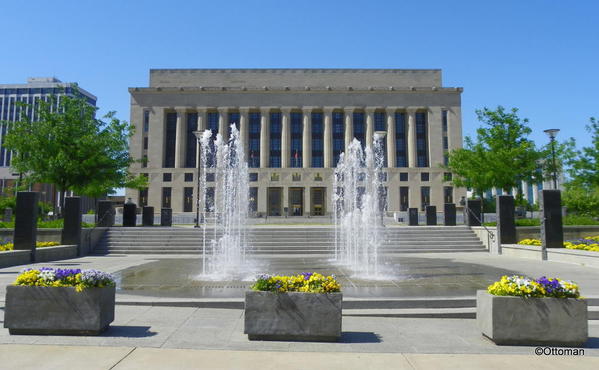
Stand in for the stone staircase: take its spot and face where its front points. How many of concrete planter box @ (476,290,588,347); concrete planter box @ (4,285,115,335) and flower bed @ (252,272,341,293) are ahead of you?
3

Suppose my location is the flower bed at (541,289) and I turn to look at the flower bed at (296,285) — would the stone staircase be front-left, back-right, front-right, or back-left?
front-right

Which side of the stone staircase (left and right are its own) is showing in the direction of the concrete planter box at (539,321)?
front

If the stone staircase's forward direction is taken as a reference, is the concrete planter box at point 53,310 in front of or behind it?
in front

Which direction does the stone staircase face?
toward the camera

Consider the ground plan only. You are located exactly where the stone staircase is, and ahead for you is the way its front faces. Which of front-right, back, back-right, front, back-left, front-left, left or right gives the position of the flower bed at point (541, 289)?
front

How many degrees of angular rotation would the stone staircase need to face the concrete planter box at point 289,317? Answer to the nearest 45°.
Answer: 0° — it already faces it

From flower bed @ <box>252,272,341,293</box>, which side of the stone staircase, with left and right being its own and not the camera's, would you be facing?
front

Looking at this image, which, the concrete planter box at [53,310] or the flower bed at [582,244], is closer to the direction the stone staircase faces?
the concrete planter box

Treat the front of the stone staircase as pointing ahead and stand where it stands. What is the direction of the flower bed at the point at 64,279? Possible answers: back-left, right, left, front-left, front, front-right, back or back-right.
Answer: front
